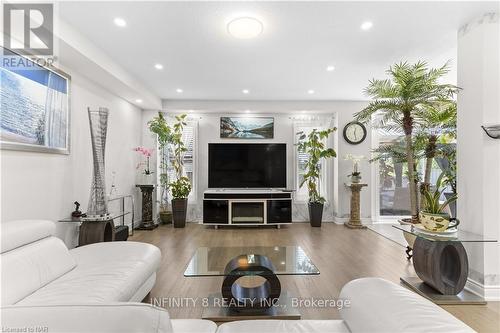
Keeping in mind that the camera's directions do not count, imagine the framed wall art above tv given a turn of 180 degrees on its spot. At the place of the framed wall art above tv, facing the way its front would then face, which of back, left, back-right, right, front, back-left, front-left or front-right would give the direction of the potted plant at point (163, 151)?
left

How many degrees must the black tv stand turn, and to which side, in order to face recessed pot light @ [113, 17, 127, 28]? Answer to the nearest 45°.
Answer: approximately 45° to its right

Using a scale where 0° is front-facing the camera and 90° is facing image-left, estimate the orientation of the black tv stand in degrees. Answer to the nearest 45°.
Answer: approximately 0°

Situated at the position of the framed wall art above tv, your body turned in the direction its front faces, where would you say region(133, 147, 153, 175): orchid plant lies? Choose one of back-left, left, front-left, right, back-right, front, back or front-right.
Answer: right

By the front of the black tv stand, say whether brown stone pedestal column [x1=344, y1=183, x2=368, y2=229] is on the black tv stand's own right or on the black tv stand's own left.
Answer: on the black tv stand's own left

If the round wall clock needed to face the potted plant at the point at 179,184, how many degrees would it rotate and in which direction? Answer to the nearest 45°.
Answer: approximately 45° to its right
